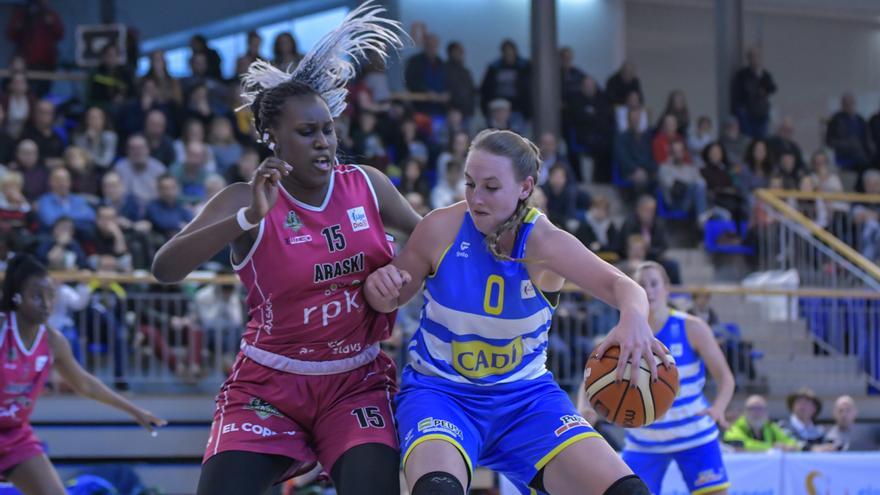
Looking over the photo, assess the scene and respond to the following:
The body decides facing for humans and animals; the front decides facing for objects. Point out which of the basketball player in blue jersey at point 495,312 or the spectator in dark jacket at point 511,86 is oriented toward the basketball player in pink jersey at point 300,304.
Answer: the spectator in dark jacket

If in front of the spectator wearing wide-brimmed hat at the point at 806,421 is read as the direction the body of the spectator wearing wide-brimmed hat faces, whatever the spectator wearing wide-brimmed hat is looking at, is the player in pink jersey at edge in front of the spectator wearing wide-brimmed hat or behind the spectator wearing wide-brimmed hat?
in front

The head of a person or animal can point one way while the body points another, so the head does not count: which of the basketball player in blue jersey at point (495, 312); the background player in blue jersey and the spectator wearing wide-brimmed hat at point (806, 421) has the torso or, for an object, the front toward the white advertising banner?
the spectator wearing wide-brimmed hat

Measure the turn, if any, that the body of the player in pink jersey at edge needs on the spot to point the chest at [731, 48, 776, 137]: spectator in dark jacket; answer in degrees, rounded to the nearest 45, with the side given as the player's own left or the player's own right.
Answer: approximately 90° to the player's own left

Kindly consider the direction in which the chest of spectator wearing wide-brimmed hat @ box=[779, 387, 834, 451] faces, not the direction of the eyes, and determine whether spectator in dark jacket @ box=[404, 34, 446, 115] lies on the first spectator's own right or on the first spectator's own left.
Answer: on the first spectator's own right

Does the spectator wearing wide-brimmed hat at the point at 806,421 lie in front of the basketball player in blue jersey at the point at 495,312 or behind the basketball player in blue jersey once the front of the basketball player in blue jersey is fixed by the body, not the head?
behind

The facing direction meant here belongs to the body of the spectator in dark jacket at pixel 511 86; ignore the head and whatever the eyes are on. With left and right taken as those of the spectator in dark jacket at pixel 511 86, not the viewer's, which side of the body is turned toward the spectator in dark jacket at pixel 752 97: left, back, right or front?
left
